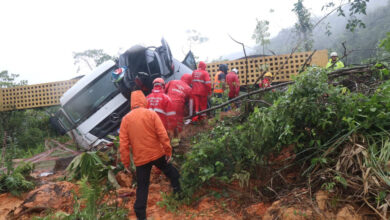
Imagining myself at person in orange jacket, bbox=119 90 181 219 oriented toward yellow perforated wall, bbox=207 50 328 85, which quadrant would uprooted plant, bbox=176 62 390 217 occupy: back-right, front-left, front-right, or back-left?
front-right

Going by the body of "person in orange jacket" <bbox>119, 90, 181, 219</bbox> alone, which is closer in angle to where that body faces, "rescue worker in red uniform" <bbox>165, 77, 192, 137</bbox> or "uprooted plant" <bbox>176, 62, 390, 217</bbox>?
the rescue worker in red uniform

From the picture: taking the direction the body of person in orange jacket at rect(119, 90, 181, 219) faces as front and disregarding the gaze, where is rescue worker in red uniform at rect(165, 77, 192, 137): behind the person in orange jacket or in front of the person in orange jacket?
in front

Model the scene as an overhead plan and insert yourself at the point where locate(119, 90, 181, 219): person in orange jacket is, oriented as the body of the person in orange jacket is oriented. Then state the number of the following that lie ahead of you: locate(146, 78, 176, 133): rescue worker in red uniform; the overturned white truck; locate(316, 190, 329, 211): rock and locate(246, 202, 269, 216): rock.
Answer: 2

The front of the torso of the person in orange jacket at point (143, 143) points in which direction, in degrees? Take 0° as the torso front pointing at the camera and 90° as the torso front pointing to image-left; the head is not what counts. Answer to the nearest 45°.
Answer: approximately 180°

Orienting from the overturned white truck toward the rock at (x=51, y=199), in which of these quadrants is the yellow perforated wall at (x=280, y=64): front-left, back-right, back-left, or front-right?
back-left

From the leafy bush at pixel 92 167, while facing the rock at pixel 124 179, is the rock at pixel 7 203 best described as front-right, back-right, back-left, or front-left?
back-right

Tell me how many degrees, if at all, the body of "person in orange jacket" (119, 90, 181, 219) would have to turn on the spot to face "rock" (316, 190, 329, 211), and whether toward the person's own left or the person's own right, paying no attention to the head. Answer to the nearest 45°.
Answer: approximately 135° to the person's own right

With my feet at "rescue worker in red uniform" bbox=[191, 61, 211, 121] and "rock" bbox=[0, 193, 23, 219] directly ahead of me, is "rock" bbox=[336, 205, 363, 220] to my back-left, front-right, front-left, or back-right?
front-left

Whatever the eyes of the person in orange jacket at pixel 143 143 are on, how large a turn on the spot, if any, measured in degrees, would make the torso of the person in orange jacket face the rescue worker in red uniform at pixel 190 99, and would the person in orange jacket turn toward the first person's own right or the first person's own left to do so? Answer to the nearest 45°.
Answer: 0° — they already face them

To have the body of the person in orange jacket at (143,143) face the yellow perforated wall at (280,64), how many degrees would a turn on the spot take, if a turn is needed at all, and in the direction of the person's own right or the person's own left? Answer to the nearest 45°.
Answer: approximately 45° to the person's own right

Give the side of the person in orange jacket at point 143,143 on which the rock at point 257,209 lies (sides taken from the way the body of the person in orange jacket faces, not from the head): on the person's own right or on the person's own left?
on the person's own right

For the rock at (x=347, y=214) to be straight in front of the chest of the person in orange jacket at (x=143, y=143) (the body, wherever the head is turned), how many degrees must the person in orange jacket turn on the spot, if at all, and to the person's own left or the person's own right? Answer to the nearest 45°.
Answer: approximately 135° to the person's own right

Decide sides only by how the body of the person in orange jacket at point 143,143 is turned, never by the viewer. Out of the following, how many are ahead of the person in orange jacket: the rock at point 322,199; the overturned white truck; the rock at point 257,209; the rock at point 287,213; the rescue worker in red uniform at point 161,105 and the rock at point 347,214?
2

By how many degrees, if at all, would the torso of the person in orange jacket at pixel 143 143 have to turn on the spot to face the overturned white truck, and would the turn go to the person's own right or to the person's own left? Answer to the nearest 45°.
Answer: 0° — they already face it

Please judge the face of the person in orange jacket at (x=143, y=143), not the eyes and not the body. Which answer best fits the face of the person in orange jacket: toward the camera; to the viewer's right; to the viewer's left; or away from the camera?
away from the camera
